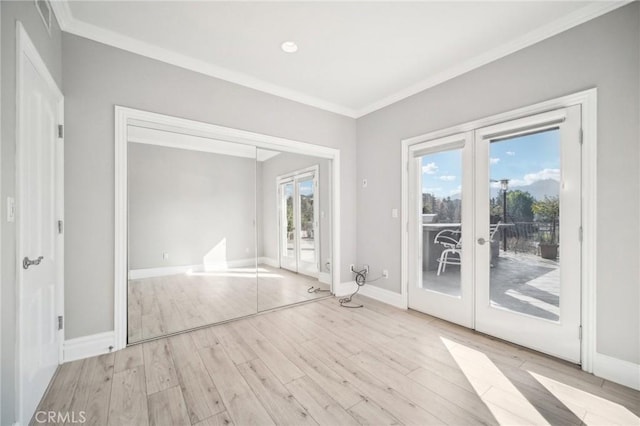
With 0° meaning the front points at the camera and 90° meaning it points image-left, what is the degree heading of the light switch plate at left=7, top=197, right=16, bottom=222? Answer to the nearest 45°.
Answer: approximately 315°

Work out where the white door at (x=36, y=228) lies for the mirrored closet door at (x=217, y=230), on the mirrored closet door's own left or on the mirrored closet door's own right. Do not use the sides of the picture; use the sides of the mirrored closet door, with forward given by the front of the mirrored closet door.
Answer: on the mirrored closet door's own right

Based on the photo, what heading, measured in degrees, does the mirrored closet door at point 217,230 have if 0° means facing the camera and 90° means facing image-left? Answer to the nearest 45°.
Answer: approximately 315°

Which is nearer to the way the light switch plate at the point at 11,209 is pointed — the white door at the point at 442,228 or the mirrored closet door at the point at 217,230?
the white door

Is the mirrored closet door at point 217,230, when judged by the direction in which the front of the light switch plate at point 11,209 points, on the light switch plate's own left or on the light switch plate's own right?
on the light switch plate's own left
